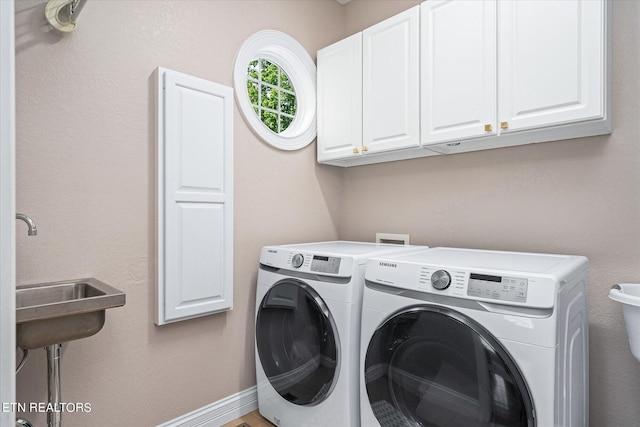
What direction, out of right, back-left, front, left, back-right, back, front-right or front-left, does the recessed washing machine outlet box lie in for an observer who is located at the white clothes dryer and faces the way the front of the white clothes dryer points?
back

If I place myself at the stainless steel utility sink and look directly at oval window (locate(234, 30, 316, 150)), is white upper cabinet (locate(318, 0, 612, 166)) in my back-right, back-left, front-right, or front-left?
front-right

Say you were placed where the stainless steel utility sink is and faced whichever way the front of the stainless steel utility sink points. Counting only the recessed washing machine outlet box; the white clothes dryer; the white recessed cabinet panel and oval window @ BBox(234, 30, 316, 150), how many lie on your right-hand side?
0

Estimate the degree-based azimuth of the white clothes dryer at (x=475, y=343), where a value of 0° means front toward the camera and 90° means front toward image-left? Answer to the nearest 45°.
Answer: approximately 45°

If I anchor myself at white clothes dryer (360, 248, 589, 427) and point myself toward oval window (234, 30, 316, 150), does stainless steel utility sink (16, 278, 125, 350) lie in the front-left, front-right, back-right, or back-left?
front-left

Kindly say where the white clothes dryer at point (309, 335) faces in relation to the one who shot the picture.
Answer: facing the viewer and to the left of the viewer

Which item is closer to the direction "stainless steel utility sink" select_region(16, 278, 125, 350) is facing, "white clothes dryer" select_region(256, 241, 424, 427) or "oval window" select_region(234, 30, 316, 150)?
the white clothes dryer

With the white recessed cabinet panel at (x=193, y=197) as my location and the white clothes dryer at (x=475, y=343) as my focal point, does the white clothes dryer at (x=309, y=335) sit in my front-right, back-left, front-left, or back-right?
front-left

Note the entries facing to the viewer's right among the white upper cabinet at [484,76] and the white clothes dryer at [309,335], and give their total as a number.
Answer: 0

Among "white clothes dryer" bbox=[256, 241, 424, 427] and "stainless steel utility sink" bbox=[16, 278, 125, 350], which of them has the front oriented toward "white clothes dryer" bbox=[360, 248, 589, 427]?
the stainless steel utility sink

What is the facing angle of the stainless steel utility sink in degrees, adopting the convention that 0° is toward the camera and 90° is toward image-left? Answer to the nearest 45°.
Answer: approximately 315°

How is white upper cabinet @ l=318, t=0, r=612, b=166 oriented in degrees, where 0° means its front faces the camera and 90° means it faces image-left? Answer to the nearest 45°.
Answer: approximately 45°

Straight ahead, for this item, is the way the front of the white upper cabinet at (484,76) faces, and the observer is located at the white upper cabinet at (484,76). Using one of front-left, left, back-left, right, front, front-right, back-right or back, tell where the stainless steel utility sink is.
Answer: front

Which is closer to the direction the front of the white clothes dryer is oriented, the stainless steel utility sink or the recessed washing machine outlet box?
the stainless steel utility sink

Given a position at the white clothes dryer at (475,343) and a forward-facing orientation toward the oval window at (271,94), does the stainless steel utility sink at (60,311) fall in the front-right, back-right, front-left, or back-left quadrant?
front-left

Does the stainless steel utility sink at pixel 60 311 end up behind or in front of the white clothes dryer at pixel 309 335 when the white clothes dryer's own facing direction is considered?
in front

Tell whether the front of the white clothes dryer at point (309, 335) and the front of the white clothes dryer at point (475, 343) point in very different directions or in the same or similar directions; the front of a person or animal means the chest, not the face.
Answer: same or similar directions

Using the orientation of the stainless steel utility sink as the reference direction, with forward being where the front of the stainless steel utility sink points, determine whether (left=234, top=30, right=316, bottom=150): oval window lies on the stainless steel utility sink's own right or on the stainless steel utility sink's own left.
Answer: on the stainless steel utility sink's own left
